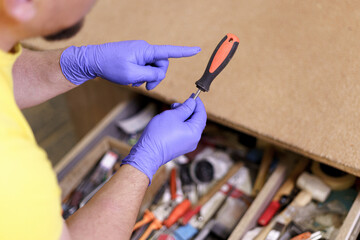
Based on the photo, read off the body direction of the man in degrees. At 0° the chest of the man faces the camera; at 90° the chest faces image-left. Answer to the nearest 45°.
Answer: approximately 270°
